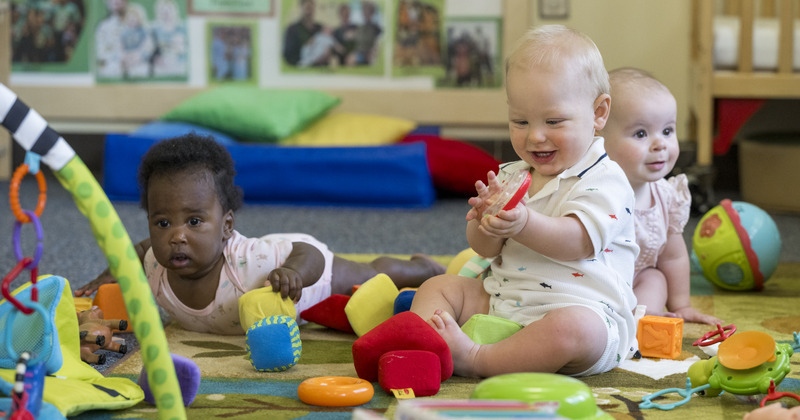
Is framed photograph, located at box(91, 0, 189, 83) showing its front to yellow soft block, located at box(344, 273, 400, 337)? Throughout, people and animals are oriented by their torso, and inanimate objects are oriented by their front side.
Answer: yes

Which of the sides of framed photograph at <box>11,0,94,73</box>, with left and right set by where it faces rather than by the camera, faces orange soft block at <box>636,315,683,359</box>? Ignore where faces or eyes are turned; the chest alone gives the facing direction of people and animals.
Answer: front

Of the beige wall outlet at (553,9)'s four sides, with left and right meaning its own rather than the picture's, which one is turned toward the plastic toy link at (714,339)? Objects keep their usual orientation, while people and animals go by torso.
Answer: front

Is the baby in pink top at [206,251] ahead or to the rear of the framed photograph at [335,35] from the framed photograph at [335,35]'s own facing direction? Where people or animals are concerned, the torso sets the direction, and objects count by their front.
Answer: ahead

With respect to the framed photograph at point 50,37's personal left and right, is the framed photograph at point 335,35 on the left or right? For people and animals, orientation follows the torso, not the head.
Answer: on its left

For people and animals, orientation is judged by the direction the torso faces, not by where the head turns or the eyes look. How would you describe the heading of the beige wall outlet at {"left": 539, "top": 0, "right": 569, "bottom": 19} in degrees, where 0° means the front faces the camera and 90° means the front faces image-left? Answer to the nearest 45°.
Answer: approximately 0°
